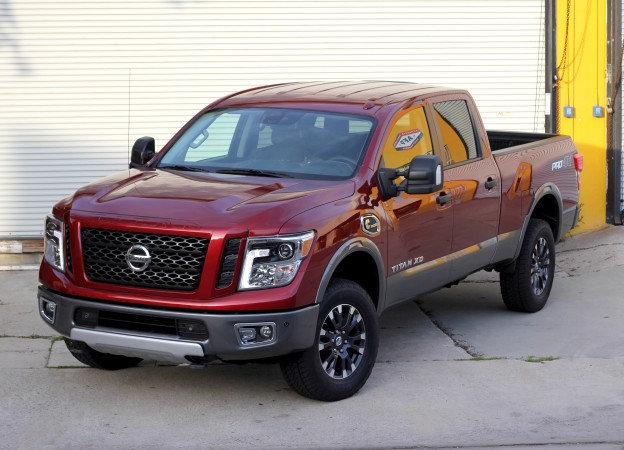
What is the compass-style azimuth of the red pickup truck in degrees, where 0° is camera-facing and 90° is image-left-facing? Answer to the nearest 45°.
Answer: approximately 45°

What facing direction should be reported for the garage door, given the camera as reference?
facing the viewer

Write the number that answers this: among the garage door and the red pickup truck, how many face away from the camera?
0

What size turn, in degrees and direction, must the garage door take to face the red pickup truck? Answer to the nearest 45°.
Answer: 0° — it already faces it

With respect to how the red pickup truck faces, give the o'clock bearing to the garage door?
The garage door is roughly at 4 o'clock from the red pickup truck.
